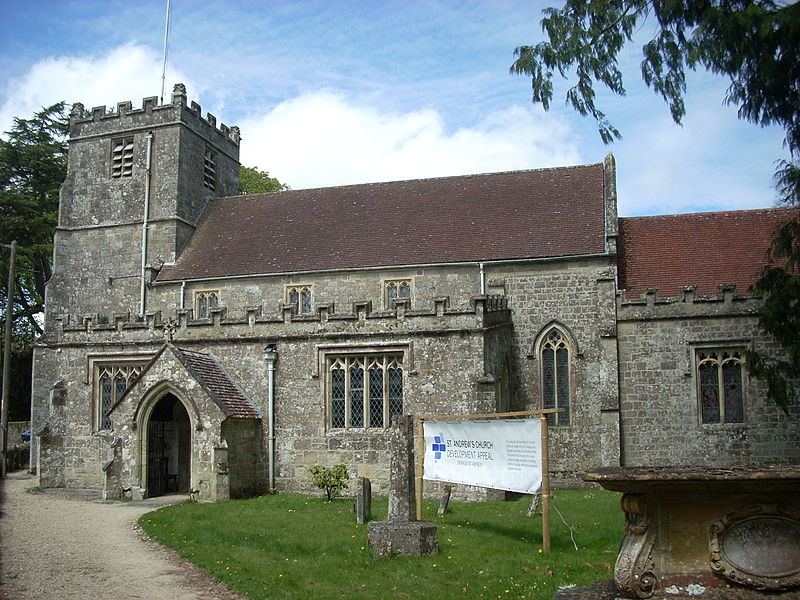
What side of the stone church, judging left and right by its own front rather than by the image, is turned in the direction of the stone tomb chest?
front

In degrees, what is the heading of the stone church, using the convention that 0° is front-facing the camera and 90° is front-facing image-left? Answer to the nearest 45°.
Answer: approximately 0°

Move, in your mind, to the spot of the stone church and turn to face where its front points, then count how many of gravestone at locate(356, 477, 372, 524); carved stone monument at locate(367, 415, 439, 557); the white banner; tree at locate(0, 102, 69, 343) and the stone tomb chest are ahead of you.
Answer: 4

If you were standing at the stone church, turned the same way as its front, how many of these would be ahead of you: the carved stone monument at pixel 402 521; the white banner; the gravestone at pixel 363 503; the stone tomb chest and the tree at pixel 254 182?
4

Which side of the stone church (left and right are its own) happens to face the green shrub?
front

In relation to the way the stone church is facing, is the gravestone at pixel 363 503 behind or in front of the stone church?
in front

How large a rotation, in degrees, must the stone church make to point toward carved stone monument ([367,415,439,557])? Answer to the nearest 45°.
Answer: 0° — it already faces it

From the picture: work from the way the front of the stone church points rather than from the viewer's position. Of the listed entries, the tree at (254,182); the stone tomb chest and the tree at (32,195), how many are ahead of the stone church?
1

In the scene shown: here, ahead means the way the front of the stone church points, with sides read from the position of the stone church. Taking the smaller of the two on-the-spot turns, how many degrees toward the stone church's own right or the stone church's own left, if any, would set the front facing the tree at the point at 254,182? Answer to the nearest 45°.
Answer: approximately 180°

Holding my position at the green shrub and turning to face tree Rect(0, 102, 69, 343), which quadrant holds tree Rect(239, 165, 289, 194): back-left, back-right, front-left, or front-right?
front-right

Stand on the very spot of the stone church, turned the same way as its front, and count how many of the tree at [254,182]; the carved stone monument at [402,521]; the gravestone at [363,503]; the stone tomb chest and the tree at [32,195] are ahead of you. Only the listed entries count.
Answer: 3

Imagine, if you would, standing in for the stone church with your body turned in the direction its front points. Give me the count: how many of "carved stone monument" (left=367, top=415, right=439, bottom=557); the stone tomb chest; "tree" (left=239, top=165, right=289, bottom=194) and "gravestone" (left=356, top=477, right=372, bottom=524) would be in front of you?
3

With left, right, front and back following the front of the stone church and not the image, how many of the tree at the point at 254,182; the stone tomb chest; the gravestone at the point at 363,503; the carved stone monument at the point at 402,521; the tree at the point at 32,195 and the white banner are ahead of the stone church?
4
